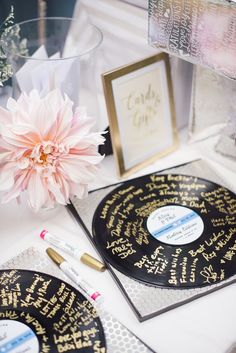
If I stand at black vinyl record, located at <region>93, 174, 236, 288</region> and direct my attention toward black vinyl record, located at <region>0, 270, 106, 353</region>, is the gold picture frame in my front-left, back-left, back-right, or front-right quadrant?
back-right
